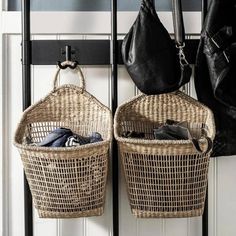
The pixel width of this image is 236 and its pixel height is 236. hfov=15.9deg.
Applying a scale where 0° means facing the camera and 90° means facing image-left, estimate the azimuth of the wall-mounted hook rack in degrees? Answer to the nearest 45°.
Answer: approximately 0°
